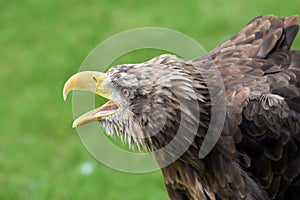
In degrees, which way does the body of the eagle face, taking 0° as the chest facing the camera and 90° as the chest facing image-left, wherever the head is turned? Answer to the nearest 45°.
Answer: approximately 90°
